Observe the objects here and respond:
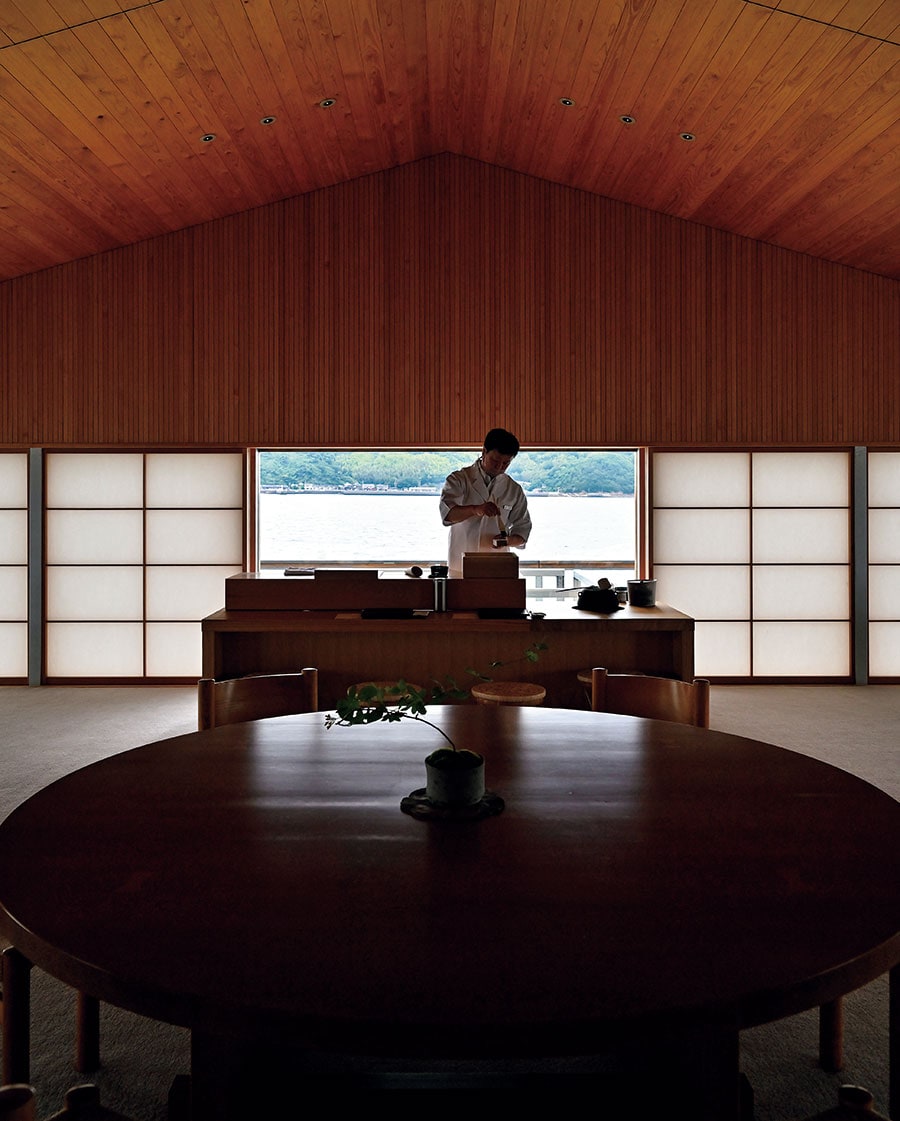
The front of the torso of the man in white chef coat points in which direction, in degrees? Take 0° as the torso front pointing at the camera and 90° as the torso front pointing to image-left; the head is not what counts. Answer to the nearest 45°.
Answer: approximately 0°

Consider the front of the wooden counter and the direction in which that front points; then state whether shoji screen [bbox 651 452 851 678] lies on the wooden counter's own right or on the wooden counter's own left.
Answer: on the wooden counter's own left

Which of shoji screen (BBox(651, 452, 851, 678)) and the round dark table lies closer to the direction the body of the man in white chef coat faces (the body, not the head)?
the round dark table

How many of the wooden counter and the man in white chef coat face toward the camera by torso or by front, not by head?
2

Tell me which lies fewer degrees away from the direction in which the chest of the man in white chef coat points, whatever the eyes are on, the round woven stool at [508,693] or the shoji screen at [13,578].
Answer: the round woven stool

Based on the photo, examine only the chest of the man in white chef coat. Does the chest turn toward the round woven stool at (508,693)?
yes

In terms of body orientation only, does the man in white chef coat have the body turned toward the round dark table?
yes

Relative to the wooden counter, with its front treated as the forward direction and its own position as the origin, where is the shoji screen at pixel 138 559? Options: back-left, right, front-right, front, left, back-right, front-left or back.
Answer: back-right

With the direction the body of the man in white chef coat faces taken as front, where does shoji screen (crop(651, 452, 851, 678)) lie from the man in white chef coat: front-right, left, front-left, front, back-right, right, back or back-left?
back-left

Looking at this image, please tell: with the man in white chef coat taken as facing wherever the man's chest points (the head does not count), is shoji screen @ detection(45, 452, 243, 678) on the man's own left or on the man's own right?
on the man's own right
